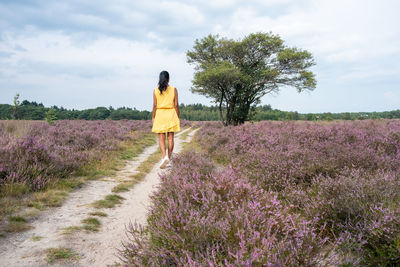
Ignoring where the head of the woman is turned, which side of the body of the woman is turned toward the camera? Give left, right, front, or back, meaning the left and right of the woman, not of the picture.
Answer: back

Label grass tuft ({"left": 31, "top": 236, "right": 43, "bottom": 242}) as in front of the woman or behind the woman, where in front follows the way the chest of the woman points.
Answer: behind

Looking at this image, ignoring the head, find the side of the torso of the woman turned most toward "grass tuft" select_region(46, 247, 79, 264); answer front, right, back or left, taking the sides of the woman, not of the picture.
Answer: back

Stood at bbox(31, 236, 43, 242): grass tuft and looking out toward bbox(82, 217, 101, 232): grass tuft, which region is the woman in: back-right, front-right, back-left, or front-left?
front-left

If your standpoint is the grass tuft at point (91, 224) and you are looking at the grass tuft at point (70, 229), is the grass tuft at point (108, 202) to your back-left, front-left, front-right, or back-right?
back-right

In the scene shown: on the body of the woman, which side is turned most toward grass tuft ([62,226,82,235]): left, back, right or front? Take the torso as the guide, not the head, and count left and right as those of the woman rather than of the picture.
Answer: back

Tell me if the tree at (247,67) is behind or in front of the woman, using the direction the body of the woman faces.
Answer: in front
